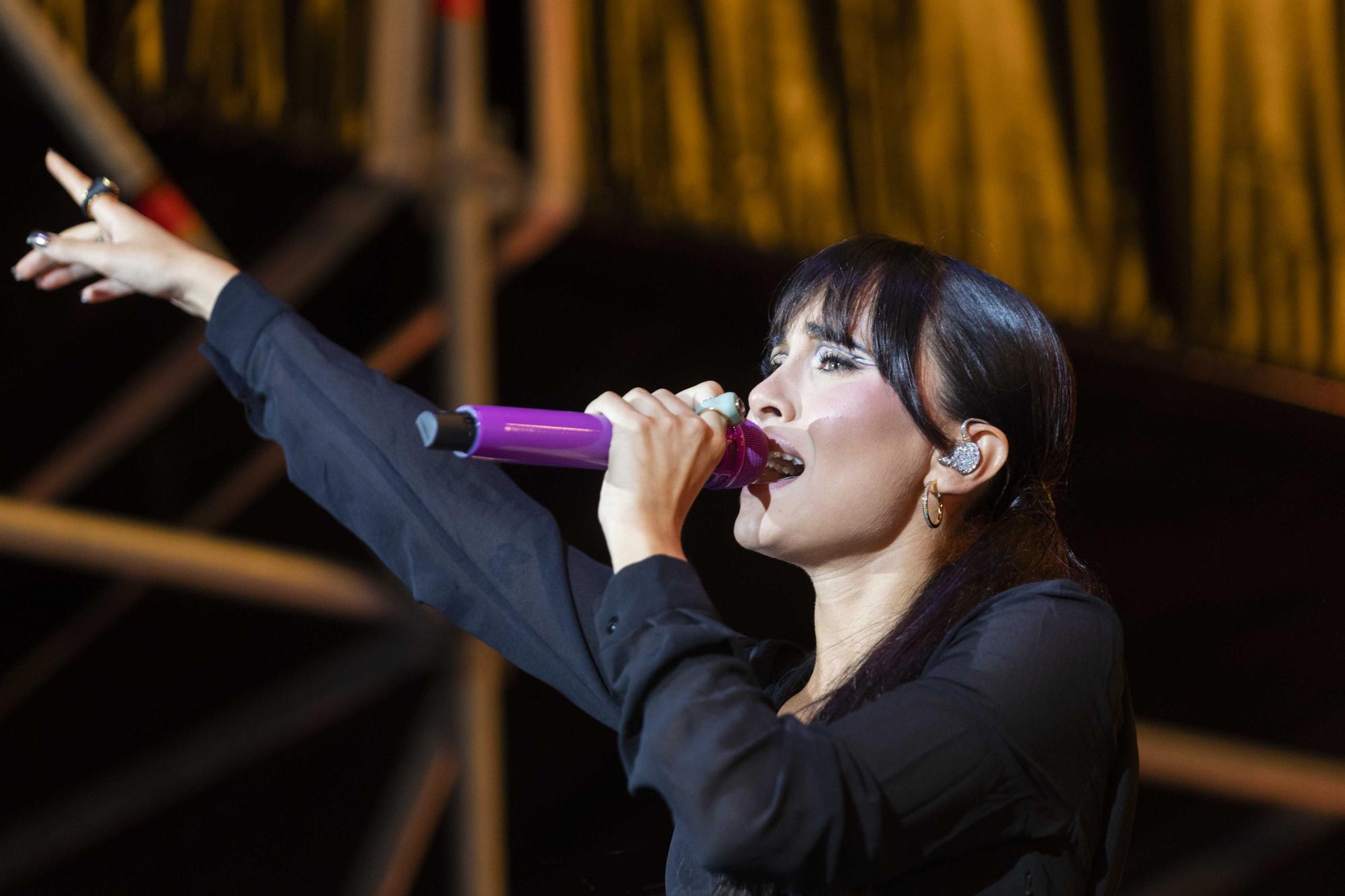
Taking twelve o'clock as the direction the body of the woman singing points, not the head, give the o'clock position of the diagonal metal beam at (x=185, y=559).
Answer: The diagonal metal beam is roughly at 2 o'clock from the woman singing.

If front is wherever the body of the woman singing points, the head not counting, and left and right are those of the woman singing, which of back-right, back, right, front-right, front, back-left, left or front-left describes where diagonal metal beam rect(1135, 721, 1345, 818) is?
back-right

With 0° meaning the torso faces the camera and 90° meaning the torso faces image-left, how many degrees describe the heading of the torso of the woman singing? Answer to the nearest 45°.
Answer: approximately 90°

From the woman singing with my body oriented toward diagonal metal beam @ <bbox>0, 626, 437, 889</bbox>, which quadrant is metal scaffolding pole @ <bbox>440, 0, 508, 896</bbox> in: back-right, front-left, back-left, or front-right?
front-right

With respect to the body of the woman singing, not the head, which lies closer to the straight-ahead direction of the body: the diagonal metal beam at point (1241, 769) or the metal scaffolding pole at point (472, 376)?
the metal scaffolding pole

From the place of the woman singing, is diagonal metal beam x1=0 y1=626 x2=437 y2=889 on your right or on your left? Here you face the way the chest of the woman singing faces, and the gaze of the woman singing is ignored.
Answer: on your right

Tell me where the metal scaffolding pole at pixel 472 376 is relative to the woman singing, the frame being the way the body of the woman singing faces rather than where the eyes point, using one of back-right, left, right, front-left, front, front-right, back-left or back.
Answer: right

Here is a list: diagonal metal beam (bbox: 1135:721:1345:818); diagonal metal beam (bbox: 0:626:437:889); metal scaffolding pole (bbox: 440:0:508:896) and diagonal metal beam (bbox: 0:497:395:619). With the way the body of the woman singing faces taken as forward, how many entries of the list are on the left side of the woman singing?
0
